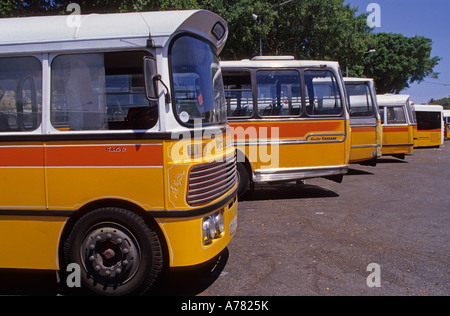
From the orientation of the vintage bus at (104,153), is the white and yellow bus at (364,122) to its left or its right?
on its left

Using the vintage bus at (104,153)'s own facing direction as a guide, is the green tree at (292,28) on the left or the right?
on its left

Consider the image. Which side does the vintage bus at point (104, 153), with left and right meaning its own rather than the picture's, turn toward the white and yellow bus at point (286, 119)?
left

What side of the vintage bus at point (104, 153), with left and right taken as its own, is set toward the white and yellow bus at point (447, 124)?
left

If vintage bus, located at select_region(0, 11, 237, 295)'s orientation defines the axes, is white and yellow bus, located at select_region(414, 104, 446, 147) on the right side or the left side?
on its left
